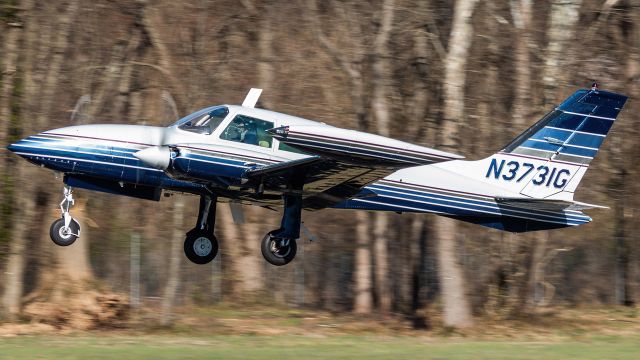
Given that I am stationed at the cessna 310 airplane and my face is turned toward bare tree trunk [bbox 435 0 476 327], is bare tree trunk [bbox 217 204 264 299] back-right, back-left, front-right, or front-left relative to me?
front-left

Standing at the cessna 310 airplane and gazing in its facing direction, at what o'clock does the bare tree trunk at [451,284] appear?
The bare tree trunk is roughly at 4 o'clock from the cessna 310 airplane.

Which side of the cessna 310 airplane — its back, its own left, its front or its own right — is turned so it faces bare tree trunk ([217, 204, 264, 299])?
right

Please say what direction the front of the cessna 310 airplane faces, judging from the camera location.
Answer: facing to the left of the viewer

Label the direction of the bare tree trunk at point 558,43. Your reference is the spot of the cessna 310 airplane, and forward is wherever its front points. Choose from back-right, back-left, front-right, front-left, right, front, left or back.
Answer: back-right

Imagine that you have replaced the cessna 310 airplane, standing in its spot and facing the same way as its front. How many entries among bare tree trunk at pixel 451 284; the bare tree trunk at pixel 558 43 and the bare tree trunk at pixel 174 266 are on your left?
0

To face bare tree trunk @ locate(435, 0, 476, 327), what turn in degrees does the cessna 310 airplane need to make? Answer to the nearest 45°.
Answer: approximately 135° to its right

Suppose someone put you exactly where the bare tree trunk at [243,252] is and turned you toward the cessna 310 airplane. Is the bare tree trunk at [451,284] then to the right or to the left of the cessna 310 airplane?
left

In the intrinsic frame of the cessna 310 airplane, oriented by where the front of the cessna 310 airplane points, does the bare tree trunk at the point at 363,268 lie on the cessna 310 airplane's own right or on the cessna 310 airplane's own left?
on the cessna 310 airplane's own right

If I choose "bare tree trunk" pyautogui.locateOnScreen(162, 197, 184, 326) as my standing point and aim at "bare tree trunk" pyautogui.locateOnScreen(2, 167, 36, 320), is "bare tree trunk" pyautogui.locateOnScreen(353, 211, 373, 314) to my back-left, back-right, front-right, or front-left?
back-right

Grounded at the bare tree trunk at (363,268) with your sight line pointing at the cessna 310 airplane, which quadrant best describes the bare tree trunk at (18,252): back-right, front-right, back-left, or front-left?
front-right
